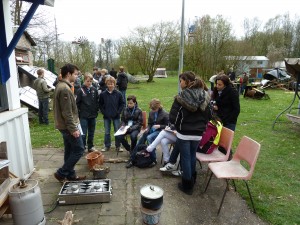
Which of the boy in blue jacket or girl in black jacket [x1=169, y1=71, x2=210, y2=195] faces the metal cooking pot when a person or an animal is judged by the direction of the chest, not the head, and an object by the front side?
the boy in blue jacket

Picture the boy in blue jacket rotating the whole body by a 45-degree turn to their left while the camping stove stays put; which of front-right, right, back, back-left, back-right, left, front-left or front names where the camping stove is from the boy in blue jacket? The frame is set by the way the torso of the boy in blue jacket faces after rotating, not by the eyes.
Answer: front-right

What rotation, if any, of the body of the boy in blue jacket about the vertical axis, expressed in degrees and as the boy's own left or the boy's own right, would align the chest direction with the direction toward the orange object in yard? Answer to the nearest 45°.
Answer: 0° — they already face it

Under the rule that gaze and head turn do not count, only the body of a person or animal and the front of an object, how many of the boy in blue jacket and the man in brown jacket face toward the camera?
1

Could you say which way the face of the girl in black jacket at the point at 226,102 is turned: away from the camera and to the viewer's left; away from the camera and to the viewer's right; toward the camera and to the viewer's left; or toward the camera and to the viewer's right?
toward the camera and to the viewer's left

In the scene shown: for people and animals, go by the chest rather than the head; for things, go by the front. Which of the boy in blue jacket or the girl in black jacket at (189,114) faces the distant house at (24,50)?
the girl in black jacket

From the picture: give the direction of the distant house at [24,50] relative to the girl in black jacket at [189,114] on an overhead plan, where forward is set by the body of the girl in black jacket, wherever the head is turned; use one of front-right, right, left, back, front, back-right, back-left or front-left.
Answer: front

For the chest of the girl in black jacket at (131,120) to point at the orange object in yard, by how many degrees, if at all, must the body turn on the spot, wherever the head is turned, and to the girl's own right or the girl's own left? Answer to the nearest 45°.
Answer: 0° — they already face it

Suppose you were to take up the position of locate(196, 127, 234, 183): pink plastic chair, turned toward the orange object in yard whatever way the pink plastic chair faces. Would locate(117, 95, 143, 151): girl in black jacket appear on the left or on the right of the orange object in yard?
right

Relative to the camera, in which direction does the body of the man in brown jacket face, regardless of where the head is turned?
to the viewer's right

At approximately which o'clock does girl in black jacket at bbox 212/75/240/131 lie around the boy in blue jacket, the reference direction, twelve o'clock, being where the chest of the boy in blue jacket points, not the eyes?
The girl in black jacket is roughly at 10 o'clock from the boy in blue jacket.

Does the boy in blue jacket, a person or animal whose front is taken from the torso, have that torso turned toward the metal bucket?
yes

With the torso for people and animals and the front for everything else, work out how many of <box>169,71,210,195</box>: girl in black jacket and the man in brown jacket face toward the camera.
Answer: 0

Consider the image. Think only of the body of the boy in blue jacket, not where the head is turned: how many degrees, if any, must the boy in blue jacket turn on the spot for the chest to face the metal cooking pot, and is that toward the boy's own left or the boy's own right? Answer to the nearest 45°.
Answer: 0° — they already face it

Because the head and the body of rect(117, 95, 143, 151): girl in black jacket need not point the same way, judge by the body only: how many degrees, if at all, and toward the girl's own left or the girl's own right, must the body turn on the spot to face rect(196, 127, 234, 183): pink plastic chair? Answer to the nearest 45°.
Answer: approximately 90° to the girl's own left

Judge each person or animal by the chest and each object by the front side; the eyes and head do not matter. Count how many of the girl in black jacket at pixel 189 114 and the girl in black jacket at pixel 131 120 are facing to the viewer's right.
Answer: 0
